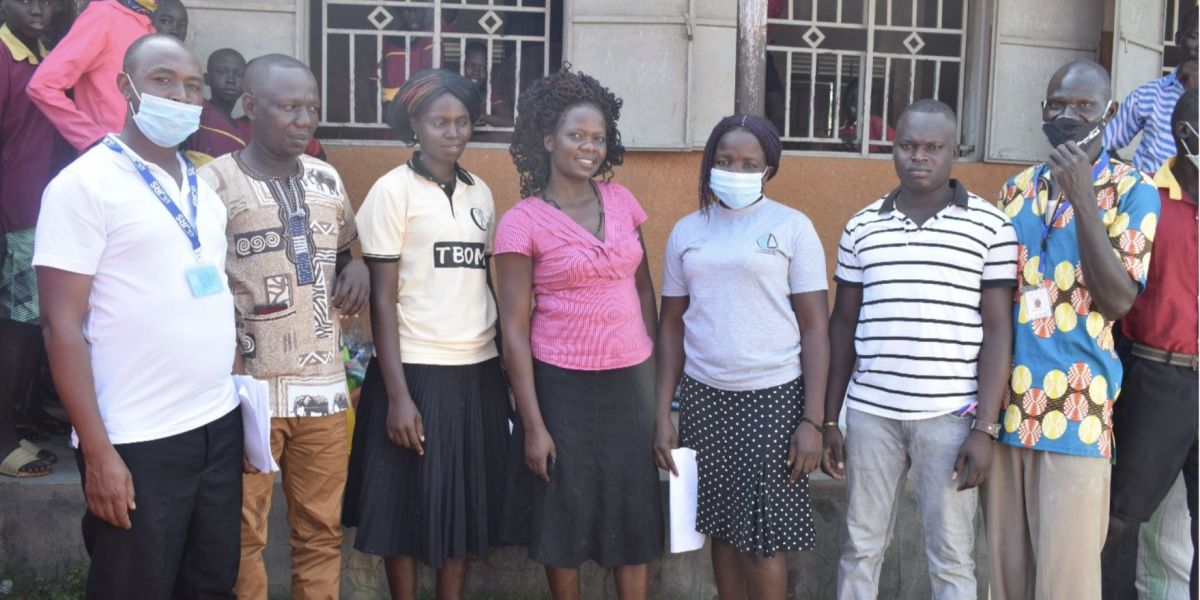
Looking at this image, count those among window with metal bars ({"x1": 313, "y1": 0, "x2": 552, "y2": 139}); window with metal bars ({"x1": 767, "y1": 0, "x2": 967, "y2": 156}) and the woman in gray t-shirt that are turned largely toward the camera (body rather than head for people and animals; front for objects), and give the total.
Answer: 3

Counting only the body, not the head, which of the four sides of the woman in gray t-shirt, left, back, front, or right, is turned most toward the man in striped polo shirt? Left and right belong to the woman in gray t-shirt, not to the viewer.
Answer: left

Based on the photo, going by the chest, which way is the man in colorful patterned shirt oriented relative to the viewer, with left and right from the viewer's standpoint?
facing the viewer and to the left of the viewer

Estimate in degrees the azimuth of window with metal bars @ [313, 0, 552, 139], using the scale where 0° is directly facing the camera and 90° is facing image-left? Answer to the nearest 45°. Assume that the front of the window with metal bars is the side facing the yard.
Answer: approximately 0°

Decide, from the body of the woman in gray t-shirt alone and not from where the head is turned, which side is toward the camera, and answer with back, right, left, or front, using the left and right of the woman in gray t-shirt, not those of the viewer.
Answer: front

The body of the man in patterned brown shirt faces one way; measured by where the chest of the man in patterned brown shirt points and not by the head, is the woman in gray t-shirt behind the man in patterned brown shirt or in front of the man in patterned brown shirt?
in front

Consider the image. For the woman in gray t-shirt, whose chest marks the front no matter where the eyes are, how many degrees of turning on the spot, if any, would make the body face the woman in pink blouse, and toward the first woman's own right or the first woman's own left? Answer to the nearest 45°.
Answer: approximately 90° to the first woman's own right

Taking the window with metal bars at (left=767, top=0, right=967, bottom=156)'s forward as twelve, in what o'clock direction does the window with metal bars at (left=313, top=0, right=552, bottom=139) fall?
the window with metal bars at (left=313, top=0, right=552, bottom=139) is roughly at 2 o'clock from the window with metal bars at (left=767, top=0, right=967, bottom=156).

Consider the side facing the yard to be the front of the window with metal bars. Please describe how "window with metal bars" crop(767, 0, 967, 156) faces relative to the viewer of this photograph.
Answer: facing the viewer

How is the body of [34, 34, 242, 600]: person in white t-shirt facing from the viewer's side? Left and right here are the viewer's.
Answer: facing the viewer and to the right of the viewer

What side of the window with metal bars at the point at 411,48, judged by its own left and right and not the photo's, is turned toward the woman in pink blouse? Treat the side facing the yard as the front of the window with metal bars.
front
